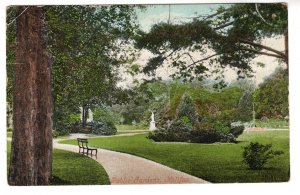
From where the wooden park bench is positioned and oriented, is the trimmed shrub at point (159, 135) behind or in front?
in front

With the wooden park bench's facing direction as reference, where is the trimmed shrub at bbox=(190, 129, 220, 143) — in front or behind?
in front

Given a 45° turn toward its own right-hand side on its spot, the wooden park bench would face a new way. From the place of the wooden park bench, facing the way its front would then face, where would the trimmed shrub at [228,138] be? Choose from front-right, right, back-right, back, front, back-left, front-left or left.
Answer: left

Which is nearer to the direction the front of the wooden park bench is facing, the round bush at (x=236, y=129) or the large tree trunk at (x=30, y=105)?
the round bush

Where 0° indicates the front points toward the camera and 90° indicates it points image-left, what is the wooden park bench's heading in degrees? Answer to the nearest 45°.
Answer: approximately 315°

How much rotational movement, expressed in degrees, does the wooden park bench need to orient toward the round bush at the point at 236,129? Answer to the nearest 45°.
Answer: approximately 45° to its left
